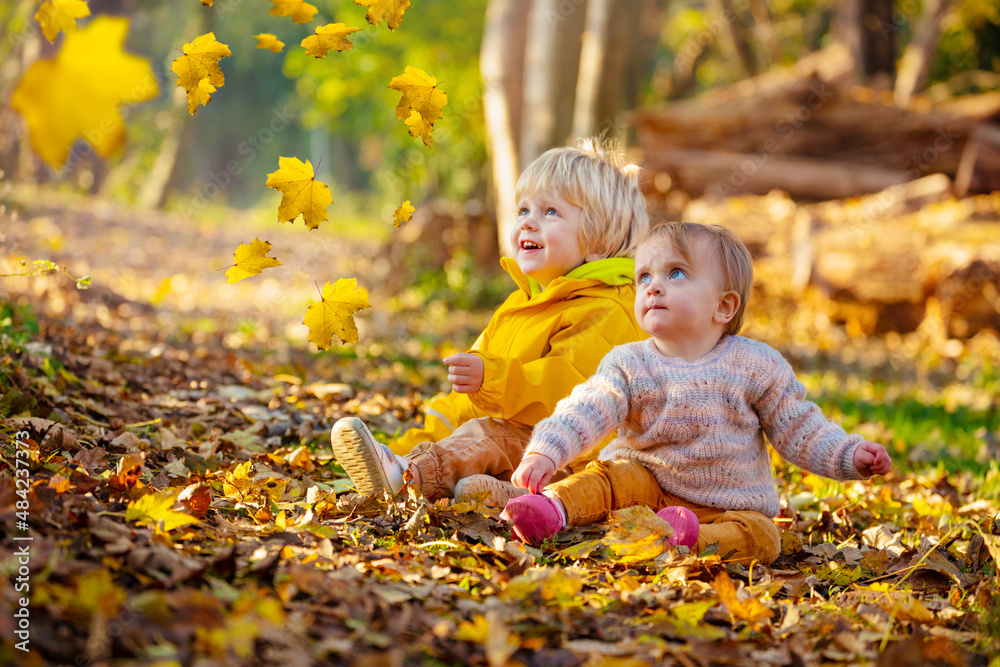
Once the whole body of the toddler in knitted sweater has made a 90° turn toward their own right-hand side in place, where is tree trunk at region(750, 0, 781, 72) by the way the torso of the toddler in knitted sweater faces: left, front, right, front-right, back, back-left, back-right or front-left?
front-right

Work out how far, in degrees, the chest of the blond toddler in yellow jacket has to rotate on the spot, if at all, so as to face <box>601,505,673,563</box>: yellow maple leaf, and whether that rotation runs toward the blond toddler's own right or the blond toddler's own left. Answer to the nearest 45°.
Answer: approximately 45° to the blond toddler's own left

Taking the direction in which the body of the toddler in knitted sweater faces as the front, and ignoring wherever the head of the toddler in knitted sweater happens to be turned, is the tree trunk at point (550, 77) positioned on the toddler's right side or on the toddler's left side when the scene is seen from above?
on the toddler's right side

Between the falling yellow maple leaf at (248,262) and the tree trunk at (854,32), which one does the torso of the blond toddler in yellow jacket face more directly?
the falling yellow maple leaf

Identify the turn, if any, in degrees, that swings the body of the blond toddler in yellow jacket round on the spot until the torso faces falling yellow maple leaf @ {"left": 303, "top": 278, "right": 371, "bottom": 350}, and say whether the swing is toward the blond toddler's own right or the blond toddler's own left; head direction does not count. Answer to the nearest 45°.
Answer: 0° — they already face it

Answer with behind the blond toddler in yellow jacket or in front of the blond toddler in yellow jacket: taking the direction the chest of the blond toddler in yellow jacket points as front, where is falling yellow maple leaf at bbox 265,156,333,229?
in front

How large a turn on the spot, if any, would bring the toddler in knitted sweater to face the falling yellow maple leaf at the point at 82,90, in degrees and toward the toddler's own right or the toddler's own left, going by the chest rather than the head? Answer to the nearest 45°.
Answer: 0° — they already face it

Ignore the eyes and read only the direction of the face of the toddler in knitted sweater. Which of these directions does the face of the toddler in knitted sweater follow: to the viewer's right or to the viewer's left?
to the viewer's left

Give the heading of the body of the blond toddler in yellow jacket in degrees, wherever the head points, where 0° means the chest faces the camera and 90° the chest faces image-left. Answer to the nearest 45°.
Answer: approximately 45°

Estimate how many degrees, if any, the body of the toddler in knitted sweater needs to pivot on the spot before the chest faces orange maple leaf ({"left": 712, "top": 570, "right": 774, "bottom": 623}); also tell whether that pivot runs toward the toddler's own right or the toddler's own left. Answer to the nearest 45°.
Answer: approximately 45° to the toddler's own left
